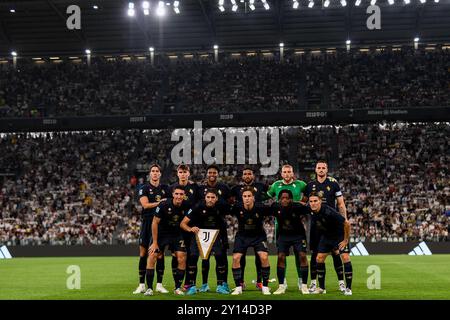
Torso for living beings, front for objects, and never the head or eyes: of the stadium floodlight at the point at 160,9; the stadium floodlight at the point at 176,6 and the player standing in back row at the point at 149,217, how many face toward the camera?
3

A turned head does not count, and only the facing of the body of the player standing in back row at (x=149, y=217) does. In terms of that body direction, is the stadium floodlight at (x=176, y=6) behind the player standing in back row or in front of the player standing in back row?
behind

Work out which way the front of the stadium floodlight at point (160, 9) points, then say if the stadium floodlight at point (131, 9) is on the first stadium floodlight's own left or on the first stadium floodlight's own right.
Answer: on the first stadium floodlight's own right

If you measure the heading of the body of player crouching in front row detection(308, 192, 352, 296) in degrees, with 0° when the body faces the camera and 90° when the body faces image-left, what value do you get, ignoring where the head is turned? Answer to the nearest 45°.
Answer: approximately 45°

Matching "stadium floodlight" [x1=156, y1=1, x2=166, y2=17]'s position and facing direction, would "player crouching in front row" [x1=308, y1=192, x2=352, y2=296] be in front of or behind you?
in front

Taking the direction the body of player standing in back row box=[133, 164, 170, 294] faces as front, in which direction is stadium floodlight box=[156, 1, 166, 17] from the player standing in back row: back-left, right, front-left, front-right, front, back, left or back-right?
back

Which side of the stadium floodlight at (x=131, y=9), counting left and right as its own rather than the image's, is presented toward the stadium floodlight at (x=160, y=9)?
left

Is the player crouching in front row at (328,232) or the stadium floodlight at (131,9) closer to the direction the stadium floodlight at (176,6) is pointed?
the player crouching in front row

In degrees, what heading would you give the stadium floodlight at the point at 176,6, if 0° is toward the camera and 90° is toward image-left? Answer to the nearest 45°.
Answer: approximately 0°

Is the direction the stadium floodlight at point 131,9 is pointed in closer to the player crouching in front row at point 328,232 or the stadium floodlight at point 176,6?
the player crouching in front row

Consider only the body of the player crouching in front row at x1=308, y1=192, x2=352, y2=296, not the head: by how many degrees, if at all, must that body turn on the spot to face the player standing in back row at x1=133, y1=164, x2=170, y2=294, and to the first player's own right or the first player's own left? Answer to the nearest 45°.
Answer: approximately 45° to the first player's own right

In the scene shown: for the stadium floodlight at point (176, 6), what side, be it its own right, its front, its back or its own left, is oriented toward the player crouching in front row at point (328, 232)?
front
